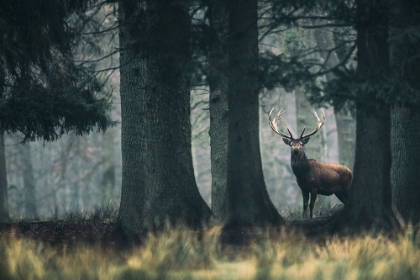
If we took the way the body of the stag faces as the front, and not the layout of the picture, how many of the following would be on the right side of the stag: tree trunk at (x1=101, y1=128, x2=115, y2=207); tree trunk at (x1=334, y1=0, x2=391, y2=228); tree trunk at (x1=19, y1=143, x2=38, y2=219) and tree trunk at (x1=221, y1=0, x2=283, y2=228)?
2

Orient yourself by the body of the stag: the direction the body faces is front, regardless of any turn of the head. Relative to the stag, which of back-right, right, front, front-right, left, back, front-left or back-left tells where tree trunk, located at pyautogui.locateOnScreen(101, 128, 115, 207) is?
right

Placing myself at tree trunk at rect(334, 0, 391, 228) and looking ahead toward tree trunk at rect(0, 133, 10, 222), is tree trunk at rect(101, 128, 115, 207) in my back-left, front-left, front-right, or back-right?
front-right

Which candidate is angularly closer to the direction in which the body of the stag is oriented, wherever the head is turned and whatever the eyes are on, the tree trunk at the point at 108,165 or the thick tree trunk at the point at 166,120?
the thick tree trunk

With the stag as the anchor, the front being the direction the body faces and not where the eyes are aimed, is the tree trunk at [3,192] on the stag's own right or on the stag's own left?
on the stag's own right

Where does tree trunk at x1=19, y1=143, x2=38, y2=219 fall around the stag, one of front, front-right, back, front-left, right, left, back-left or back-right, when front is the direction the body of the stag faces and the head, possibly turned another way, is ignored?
right

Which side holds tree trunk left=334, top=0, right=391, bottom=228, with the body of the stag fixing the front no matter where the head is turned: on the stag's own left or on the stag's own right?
on the stag's own left

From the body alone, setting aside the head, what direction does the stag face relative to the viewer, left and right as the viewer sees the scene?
facing the viewer and to the left of the viewer
